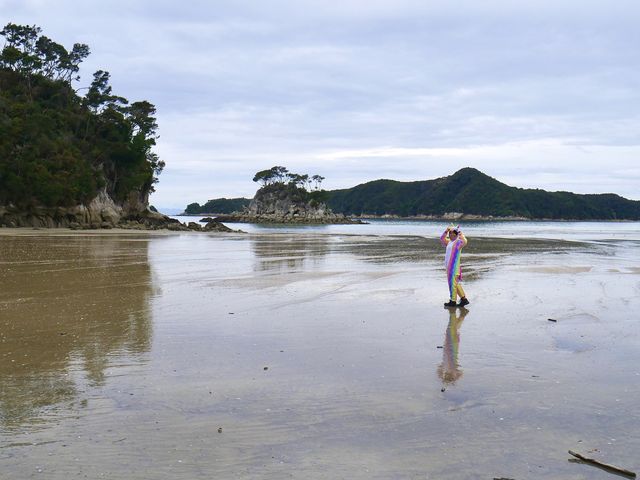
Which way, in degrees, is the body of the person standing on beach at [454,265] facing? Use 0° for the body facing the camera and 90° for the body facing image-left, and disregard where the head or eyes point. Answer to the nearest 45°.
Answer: approximately 45°

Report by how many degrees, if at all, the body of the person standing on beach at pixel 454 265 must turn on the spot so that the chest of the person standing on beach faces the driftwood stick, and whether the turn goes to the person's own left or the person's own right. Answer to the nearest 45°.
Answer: approximately 45° to the person's own left
